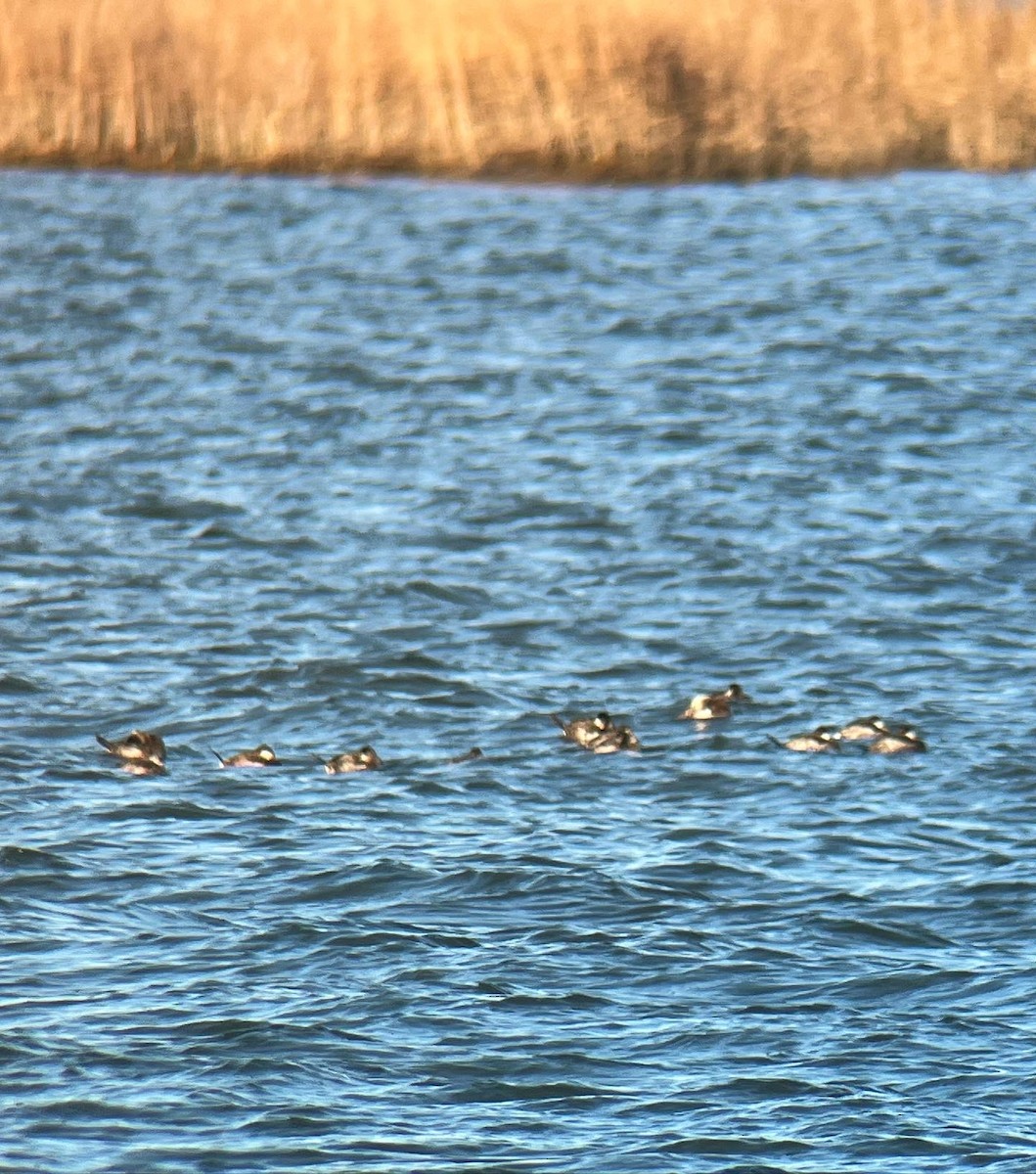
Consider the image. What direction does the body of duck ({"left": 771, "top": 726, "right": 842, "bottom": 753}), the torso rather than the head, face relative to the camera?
to the viewer's right

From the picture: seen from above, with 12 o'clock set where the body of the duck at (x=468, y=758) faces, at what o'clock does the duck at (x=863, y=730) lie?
the duck at (x=863, y=730) is roughly at 12 o'clock from the duck at (x=468, y=758).

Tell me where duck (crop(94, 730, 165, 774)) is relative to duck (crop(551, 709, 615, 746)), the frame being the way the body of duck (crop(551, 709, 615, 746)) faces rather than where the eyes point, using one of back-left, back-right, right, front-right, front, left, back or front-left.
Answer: back

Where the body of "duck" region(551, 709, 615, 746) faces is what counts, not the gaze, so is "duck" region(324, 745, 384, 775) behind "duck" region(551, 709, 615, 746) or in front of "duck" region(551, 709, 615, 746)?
behind

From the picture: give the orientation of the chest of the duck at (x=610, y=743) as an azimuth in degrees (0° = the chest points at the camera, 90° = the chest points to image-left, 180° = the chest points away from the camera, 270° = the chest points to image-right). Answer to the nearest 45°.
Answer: approximately 270°

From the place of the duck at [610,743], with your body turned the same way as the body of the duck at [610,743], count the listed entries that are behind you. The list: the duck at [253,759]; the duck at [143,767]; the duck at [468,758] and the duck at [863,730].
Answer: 3

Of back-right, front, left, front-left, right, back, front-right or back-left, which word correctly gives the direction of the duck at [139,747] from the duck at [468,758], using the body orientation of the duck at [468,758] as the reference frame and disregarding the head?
back

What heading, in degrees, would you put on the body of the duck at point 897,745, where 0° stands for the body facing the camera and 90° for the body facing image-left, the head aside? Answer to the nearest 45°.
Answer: approximately 270°

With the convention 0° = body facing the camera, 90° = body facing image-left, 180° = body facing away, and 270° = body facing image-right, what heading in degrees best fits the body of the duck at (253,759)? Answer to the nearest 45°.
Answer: approximately 270°

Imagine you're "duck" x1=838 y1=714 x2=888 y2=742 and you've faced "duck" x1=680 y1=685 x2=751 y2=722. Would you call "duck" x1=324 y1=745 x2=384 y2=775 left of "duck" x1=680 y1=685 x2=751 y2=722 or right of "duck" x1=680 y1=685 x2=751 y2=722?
left

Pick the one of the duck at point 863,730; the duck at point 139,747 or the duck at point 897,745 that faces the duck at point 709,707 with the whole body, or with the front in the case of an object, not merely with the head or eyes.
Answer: the duck at point 139,747
